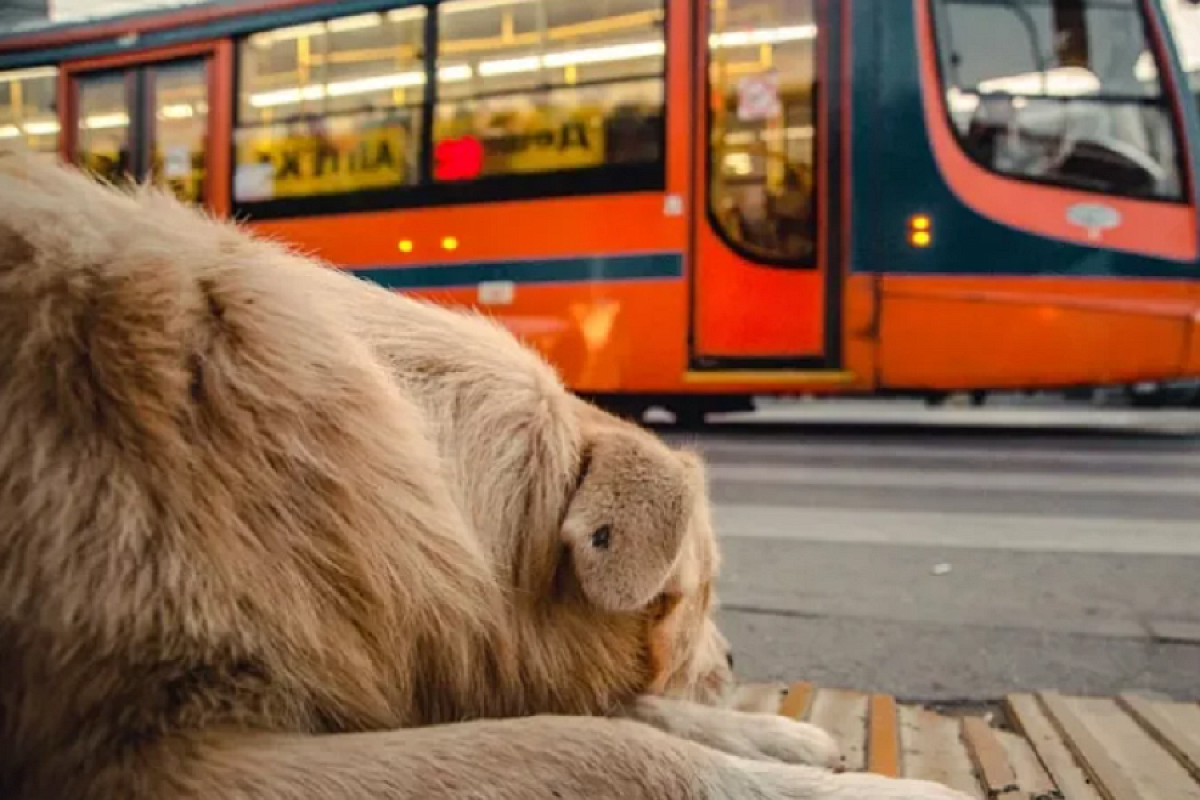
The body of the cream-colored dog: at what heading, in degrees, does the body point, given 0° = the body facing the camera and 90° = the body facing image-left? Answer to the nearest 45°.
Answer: approximately 225°

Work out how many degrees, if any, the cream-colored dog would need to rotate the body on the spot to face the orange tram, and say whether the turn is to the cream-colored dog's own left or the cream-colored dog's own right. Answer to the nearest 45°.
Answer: approximately 45° to the cream-colored dog's own left
